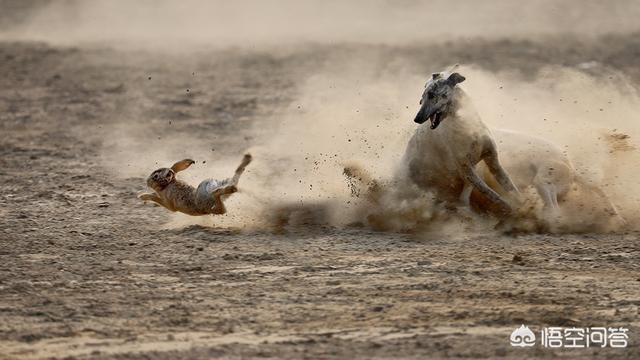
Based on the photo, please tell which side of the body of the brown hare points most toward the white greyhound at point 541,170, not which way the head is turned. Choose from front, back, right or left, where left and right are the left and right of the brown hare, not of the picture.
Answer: back

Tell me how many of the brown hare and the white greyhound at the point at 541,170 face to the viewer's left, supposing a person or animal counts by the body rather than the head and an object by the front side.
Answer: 2

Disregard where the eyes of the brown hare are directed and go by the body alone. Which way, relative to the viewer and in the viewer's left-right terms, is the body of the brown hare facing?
facing to the left of the viewer

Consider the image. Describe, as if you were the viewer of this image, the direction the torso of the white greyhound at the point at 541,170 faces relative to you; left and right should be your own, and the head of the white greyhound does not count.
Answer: facing to the left of the viewer

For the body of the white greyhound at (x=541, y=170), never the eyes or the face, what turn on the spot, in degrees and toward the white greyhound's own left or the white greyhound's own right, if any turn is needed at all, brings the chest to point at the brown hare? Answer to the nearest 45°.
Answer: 0° — it already faces it
